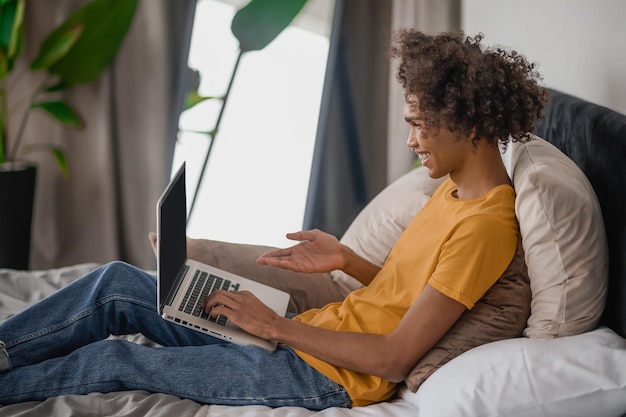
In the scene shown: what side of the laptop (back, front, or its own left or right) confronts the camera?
right

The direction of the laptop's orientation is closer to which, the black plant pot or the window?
the window

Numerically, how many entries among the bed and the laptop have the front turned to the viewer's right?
1

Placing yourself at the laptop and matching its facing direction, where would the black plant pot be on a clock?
The black plant pot is roughly at 8 o'clock from the laptop.

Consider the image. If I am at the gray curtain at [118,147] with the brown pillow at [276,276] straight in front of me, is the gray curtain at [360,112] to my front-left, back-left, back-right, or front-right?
front-left

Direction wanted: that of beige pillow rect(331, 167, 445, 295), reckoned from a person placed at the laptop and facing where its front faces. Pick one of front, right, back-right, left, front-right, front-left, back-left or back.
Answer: front-left

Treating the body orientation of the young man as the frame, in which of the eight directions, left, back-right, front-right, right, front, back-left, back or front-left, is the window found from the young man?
right

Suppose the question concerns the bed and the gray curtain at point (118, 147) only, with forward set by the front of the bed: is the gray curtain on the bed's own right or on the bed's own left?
on the bed's own right

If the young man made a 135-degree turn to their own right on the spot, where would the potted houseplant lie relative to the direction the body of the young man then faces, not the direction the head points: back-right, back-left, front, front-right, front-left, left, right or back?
left

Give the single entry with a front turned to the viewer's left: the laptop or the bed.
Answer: the bed

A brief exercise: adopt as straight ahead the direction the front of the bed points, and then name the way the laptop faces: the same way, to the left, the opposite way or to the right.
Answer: the opposite way

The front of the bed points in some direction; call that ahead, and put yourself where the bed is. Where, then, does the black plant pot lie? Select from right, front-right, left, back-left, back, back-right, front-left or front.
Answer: front-right

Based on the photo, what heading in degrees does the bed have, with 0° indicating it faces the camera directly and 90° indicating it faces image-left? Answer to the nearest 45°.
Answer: approximately 90°

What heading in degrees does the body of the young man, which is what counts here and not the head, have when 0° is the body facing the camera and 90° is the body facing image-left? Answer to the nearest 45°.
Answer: approximately 90°

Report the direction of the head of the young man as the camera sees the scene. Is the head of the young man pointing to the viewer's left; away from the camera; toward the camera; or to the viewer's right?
to the viewer's left

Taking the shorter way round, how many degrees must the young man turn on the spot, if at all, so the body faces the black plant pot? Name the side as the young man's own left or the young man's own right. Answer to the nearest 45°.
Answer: approximately 45° to the young man's own right

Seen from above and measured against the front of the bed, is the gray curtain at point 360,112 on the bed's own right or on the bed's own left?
on the bed's own right
